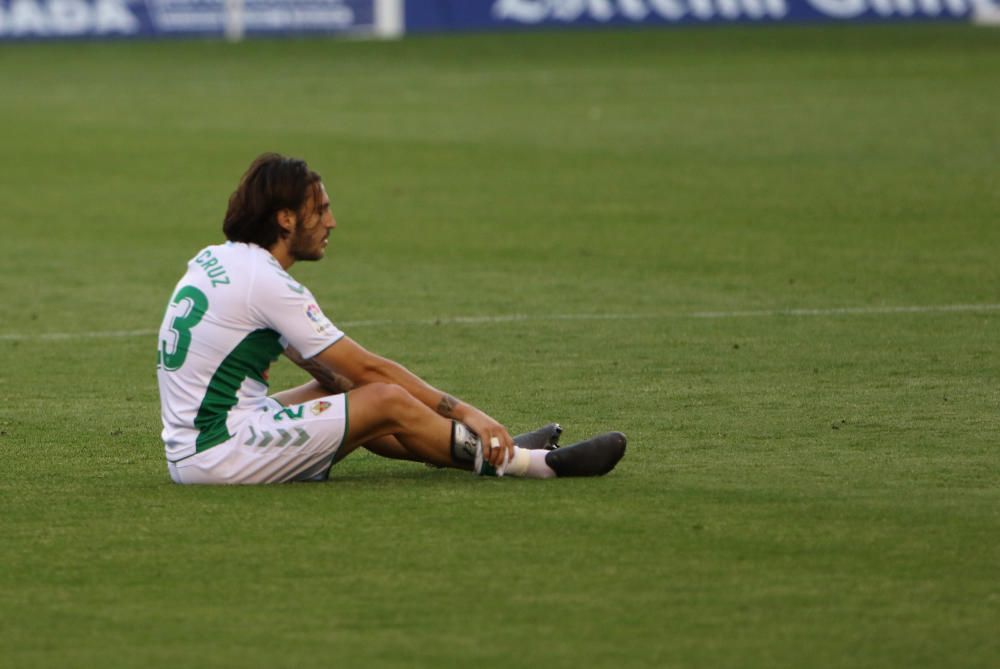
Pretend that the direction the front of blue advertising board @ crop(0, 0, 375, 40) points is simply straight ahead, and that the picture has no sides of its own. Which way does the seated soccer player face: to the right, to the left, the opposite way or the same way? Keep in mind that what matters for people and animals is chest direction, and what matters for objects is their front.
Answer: to the left

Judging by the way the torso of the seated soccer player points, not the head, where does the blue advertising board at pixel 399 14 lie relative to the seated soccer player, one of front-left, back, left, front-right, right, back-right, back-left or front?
left

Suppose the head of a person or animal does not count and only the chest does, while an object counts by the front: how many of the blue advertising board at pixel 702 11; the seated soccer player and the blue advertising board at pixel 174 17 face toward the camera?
2

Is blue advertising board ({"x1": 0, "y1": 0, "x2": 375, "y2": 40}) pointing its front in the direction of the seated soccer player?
yes

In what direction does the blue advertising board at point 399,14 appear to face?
toward the camera

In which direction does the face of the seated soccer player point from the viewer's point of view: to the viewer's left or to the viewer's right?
to the viewer's right

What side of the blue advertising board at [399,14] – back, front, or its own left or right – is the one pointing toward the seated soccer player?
front

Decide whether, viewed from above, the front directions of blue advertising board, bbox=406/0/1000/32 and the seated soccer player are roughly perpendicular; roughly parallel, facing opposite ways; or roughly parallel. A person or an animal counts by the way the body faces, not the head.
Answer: roughly perpendicular

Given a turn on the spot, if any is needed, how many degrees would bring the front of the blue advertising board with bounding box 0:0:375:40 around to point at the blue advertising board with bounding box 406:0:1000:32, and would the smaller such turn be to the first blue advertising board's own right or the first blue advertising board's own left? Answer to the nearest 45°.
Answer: approximately 90° to the first blue advertising board's own left

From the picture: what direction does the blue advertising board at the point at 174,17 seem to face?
toward the camera

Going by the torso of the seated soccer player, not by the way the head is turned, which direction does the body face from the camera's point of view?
to the viewer's right

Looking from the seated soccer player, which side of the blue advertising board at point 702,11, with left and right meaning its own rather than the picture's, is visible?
front

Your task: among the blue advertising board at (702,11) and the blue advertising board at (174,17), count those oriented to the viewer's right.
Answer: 0
